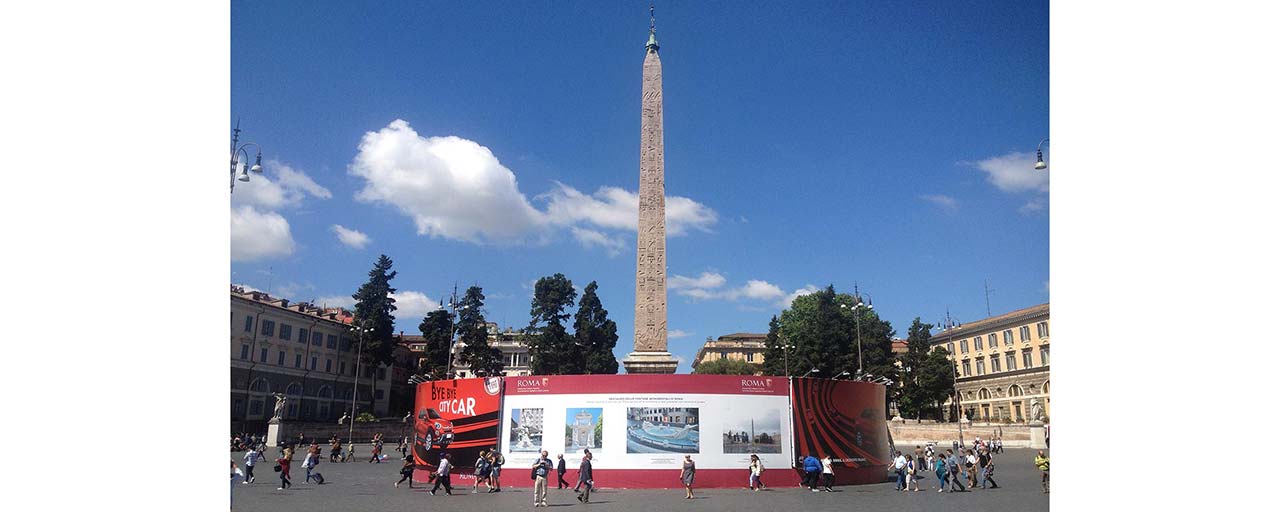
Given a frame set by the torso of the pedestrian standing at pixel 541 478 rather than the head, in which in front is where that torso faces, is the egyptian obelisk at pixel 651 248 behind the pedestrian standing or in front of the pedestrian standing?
behind

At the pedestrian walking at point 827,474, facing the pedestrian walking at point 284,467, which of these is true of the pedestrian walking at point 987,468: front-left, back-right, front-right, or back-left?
back-right

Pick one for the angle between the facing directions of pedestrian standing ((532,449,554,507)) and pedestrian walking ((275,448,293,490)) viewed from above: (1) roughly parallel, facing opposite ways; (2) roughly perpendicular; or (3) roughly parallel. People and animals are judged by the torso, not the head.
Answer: roughly perpendicular

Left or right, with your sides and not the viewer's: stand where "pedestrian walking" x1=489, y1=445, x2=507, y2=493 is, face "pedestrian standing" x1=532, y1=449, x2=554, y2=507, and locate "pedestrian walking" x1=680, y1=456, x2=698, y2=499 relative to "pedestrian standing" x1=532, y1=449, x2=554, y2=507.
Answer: left

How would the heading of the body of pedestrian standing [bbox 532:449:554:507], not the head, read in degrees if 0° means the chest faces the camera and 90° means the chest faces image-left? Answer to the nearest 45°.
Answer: approximately 0°
